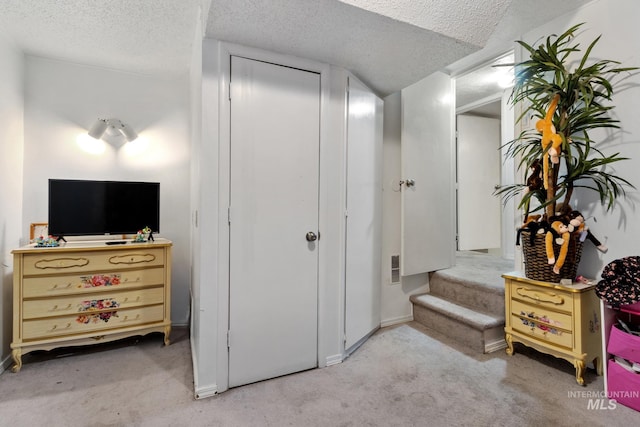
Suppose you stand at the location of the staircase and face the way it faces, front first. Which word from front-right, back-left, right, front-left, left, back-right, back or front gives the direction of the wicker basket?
left

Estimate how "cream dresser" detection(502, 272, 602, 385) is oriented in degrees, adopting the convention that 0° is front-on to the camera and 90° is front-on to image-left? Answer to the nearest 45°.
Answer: approximately 45°

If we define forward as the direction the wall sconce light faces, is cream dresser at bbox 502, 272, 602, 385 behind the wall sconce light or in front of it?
in front

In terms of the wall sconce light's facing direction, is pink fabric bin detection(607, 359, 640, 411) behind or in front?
in front

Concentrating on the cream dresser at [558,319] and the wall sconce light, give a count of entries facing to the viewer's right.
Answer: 0

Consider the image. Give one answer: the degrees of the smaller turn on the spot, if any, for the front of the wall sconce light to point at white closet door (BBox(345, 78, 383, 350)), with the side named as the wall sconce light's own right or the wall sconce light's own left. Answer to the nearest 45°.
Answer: approximately 45° to the wall sconce light's own left

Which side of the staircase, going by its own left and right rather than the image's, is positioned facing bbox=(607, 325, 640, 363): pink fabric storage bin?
left
